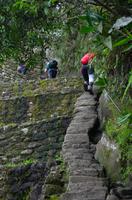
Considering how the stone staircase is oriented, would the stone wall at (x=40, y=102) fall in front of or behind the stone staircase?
behind

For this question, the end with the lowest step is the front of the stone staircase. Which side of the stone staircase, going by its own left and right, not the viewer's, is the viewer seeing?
front

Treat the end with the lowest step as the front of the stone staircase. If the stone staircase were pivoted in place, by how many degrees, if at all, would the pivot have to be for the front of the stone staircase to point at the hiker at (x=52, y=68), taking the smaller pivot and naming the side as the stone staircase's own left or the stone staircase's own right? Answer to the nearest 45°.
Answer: approximately 180°
